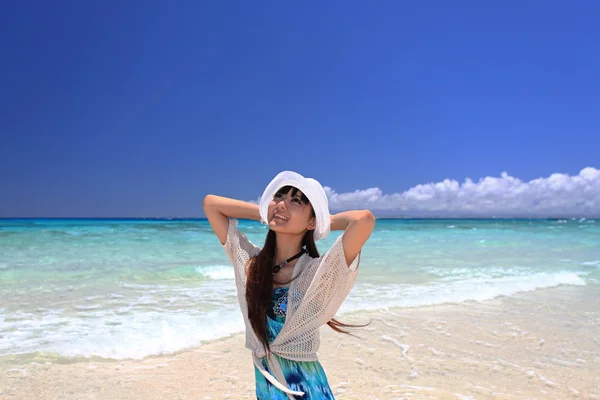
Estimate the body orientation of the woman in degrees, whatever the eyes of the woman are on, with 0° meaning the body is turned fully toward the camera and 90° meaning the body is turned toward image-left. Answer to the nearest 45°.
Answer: approximately 45°
